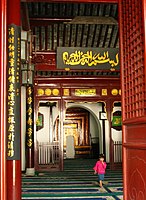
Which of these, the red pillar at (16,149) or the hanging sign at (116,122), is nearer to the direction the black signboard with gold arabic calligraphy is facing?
the red pillar

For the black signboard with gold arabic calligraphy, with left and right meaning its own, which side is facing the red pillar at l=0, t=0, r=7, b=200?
front

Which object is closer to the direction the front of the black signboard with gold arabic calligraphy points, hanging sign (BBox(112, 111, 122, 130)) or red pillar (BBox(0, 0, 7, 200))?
the red pillar

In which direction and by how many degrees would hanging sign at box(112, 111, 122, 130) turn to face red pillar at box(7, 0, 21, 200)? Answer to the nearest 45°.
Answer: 0° — it already faces it

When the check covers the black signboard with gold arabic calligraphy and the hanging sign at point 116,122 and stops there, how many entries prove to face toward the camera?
2

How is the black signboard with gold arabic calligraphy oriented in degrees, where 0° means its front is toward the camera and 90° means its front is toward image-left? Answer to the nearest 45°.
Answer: approximately 0°

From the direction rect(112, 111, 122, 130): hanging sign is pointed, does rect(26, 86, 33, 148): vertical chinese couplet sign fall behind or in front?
in front

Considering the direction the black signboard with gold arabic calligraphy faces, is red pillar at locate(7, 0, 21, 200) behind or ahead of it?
ahead

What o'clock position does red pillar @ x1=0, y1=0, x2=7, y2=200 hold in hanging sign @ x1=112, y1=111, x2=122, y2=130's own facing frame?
The red pillar is roughly at 12 o'clock from the hanging sign.
